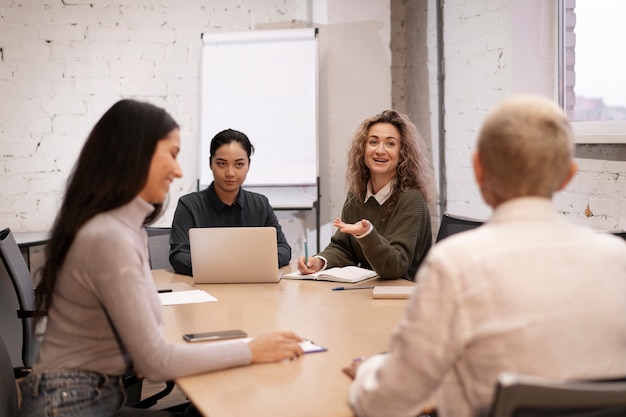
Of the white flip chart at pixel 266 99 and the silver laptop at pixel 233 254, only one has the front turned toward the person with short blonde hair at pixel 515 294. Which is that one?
the white flip chart

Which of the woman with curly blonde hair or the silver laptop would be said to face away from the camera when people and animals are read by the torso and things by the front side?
the silver laptop

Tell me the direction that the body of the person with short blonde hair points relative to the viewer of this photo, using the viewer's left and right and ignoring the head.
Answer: facing away from the viewer

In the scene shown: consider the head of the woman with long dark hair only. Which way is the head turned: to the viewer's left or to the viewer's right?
to the viewer's right

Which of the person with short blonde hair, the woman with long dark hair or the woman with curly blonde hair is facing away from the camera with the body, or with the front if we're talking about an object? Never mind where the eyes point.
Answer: the person with short blonde hair

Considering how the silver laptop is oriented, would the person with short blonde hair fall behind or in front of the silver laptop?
behind

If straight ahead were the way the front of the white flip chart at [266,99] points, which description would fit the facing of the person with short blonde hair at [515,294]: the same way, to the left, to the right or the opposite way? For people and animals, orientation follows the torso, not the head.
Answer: the opposite way

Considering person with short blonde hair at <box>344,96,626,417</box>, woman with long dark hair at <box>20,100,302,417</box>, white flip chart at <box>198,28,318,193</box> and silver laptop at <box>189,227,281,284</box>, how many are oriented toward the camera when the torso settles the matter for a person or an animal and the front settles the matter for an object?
1

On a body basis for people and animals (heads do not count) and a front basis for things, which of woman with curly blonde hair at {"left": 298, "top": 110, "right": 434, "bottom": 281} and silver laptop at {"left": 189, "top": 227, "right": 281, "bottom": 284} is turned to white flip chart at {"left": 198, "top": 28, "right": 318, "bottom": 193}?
the silver laptop

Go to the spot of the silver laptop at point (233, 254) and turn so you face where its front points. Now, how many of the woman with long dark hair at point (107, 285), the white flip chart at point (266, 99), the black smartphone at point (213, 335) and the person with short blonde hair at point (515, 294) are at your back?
3

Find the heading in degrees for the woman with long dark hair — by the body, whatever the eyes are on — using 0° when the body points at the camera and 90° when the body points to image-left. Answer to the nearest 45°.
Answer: approximately 270°

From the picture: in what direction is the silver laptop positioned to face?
away from the camera
